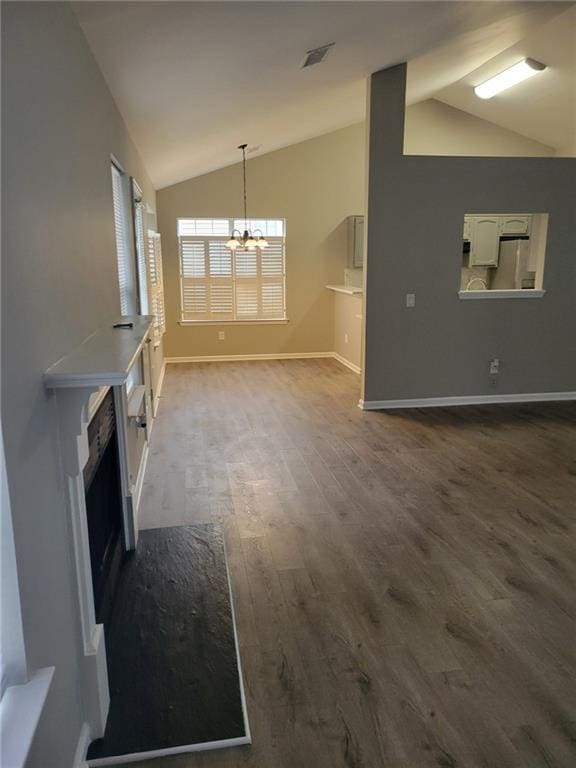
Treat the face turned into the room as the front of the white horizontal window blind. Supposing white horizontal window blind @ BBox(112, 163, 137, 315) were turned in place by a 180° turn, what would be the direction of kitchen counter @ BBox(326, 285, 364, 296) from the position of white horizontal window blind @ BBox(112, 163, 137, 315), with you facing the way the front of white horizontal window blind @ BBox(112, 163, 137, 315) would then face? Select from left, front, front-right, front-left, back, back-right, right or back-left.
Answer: back-right

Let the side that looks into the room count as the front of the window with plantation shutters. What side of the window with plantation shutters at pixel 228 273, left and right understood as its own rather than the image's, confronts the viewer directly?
front

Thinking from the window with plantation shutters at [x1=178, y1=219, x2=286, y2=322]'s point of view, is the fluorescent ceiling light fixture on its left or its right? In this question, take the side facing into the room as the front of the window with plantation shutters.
on its left

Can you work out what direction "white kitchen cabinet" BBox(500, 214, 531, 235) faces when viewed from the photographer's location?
facing the viewer

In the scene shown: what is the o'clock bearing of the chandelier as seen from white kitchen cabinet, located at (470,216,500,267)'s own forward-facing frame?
The chandelier is roughly at 2 o'clock from the white kitchen cabinet.

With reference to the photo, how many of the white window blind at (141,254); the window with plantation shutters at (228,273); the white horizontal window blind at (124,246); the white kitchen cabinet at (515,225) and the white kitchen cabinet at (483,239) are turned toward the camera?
3

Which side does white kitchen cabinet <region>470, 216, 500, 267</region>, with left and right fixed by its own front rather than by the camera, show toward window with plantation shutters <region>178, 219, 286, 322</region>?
right

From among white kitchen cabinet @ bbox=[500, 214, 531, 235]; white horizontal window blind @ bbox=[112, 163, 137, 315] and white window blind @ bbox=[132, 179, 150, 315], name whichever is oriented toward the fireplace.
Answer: the white kitchen cabinet

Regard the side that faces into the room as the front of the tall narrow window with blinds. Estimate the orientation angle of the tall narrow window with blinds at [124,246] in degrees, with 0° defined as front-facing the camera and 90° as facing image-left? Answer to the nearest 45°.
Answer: approximately 270°

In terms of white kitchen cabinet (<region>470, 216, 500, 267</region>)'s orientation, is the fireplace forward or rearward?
forward

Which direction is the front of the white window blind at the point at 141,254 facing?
to the viewer's right

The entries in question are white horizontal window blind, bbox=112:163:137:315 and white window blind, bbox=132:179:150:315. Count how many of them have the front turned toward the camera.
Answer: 0

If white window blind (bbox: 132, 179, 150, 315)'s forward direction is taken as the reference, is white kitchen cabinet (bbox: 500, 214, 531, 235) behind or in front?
in front

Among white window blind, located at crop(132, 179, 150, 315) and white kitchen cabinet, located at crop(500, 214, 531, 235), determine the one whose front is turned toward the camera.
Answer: the white kitchen cabinet

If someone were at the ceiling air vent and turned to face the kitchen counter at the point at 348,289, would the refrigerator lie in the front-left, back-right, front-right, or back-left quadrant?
front-right

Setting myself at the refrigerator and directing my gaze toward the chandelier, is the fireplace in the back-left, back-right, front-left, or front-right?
front-left

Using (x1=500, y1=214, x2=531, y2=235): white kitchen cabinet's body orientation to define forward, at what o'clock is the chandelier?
The chandelier is roughly at 2 o'clock from the white kitchen cabinet.
